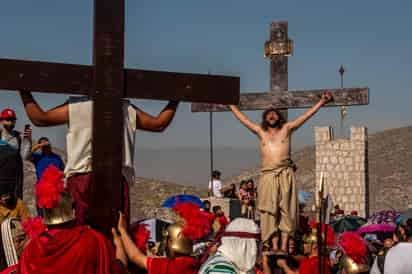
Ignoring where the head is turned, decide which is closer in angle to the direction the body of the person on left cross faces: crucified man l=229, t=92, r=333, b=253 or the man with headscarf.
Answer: the crucified man

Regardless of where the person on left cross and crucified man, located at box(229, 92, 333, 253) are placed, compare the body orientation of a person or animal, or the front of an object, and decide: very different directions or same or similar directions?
very different directions

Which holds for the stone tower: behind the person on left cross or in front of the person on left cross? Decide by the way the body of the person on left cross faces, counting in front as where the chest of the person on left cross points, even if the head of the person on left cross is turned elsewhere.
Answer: in front

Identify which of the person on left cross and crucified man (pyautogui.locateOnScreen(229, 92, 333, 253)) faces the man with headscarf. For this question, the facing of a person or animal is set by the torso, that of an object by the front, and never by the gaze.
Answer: the crucified man

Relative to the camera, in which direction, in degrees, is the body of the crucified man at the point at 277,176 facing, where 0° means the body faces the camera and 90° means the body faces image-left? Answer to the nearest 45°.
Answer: approximately 0°

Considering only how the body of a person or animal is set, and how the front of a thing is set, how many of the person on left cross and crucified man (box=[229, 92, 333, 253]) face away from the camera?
1

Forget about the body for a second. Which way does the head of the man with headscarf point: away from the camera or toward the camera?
away from the camera

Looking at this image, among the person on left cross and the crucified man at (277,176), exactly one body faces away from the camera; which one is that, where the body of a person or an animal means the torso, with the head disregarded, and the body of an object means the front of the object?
the person on left cross

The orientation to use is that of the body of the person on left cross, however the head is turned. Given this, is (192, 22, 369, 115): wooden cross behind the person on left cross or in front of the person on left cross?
in front

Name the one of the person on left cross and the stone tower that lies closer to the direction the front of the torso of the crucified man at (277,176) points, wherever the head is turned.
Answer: the person on left cross

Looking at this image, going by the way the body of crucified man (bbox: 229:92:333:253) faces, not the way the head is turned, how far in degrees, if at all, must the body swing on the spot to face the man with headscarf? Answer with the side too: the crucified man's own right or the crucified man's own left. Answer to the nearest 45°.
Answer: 0° — they already face them

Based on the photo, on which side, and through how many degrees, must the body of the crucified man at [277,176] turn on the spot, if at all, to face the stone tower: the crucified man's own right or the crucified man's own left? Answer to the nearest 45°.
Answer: approximately 180°

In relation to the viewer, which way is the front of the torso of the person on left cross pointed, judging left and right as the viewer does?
facing away from the viewer

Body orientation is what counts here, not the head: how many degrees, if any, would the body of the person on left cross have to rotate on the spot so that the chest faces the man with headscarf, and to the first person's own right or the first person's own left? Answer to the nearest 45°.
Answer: approximately 135° to the first person's own right

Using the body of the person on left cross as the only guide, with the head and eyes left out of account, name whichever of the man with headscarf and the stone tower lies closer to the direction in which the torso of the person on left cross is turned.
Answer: the stone tower
